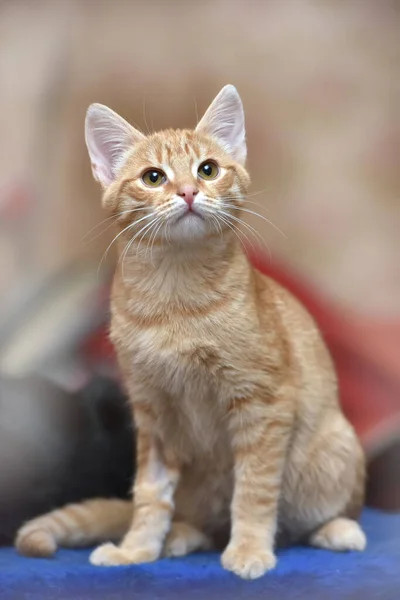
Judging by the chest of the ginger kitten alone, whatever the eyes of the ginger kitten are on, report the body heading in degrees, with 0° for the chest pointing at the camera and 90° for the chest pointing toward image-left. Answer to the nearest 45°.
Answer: approximately 45°
